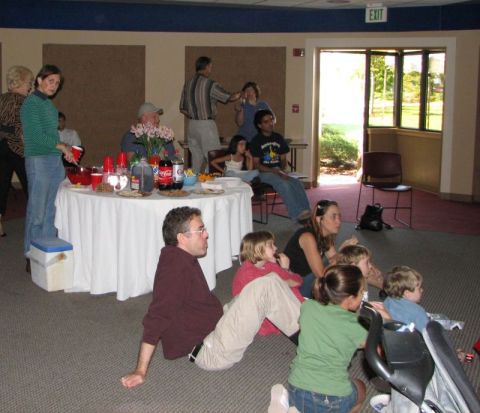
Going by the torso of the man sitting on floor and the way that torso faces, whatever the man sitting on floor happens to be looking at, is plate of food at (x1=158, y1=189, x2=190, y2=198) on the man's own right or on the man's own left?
on the man's own left

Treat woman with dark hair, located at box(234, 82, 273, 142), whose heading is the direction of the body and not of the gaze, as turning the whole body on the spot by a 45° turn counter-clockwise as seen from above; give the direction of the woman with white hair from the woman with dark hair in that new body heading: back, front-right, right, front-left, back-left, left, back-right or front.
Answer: right

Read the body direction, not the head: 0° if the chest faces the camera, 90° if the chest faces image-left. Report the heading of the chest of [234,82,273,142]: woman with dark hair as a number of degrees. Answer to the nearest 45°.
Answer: approximately 0°

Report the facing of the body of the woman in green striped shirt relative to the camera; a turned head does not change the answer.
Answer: to the viewer's right

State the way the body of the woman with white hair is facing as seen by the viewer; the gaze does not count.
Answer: to the viewer's right

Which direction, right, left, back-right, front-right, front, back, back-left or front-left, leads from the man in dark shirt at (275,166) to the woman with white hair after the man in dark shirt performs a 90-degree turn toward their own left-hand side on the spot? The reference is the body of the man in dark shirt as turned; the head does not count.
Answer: back

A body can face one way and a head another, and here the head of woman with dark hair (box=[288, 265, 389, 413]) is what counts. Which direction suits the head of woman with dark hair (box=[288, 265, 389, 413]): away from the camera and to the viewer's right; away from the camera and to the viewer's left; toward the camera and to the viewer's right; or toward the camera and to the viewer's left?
away from the camera and to the viewer's right

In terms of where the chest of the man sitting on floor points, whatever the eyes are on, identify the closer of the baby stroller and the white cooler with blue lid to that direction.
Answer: the baby stroller

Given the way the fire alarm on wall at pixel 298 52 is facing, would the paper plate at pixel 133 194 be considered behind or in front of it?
in front

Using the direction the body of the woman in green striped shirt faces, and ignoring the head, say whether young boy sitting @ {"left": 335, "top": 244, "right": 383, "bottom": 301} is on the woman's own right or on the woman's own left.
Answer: on the woman's own right

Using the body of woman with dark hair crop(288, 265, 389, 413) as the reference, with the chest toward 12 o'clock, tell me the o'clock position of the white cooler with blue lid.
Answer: The white cooler with blue lid is roughly at 9 o'clock from the woman with dark hair.

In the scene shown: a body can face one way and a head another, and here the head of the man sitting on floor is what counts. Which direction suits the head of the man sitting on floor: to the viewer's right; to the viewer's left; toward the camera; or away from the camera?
to the viewer's right

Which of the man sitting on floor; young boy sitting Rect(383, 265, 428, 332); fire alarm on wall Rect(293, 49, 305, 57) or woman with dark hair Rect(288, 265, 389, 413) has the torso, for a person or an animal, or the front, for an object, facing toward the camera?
the fire alarm on wall

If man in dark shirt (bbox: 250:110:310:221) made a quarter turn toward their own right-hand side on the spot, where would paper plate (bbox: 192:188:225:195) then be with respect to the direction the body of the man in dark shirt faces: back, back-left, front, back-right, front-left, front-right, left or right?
front-left
